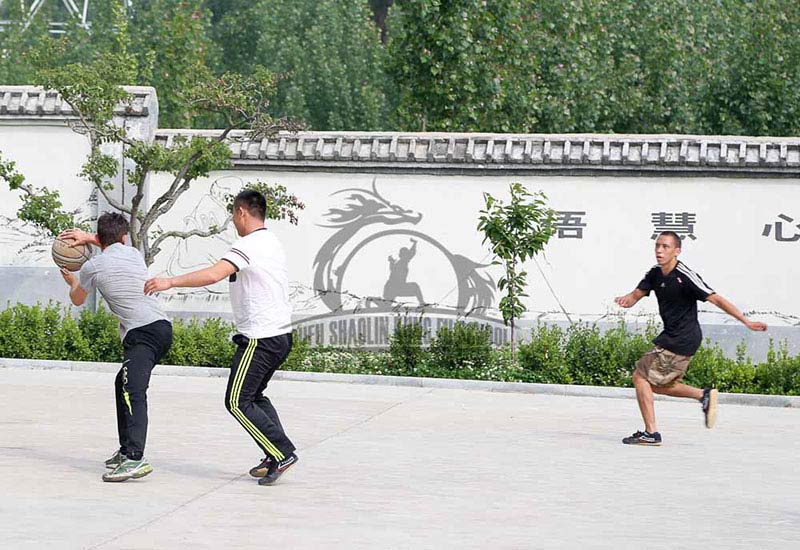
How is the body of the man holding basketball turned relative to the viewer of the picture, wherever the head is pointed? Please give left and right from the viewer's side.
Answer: facing away from the viewer and to the left of the viewer

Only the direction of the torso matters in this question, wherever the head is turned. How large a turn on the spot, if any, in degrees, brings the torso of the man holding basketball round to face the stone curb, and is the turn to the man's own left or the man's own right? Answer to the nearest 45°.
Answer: approximately 90° to the man's own right

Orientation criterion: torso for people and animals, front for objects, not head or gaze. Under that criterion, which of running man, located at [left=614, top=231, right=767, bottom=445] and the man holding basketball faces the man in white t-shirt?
the running man

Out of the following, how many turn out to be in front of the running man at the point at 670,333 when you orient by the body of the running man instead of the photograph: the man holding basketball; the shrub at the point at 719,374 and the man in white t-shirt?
2

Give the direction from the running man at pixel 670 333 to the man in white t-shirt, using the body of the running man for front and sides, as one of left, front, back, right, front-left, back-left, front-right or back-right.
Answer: front

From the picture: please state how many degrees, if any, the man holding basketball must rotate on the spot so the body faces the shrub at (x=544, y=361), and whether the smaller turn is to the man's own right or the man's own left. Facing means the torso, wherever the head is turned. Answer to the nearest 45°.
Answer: approximately 90° to the man's own right
